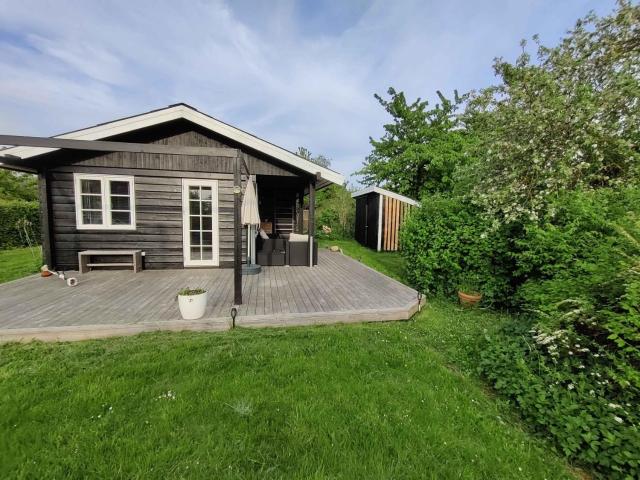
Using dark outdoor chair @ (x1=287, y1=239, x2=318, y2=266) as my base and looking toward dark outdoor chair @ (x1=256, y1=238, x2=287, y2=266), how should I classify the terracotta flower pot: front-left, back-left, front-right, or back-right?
back-left

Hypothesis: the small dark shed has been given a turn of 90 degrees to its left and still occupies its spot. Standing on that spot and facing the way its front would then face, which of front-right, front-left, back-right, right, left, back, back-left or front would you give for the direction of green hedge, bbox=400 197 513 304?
front-right

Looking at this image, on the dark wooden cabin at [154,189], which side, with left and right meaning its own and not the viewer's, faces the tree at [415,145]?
left

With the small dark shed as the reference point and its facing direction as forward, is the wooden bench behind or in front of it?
in front

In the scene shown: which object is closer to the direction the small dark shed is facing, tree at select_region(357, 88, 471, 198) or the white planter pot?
the white planter pot

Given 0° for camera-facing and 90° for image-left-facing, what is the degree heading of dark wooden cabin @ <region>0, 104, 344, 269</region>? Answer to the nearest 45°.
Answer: approximately 0°

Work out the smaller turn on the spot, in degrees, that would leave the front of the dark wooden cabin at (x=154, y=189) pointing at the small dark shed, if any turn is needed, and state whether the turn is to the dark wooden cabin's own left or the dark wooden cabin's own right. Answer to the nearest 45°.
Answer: approximately 90° to the dark wooden cabin's own left

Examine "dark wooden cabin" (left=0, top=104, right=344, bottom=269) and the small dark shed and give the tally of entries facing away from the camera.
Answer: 0

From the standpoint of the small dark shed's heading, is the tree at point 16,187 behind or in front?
in front

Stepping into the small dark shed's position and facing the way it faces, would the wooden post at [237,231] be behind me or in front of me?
in front
